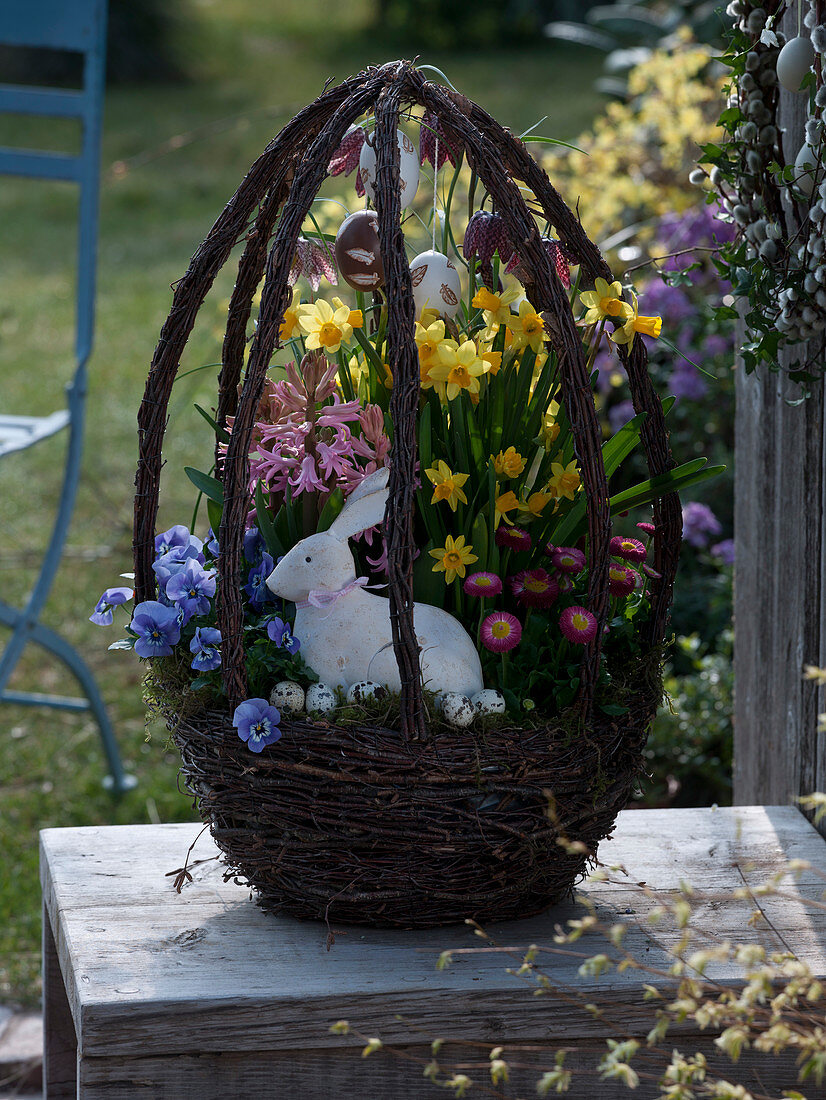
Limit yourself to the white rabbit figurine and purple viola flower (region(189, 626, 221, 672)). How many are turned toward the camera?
1

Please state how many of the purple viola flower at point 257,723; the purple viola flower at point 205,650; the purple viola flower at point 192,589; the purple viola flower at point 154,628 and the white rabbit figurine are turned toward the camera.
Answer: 4

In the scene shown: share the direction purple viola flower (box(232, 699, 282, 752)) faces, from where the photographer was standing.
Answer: facing the viewer

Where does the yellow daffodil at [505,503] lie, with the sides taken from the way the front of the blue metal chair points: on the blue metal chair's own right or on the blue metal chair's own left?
on the blue metal chair's own left

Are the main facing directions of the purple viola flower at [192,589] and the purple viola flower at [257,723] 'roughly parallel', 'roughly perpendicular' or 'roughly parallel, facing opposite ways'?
roughly parallel

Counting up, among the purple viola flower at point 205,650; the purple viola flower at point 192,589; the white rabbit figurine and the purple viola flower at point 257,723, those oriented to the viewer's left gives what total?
1

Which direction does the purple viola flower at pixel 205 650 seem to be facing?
toward the camera

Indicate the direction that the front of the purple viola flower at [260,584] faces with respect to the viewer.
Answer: facing the viewer and to the left of the viewer

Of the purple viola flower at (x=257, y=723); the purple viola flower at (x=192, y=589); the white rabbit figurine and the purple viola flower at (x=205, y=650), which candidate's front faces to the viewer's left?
the white rabbit figurine

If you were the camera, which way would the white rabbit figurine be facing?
facing to the left of the viewer

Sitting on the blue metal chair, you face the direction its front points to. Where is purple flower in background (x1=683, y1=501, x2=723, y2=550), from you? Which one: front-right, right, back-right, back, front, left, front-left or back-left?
back-left

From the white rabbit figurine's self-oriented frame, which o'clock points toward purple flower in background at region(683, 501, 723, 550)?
The purple flower in background is roughly at 4 o'clock from the white rabbit figurine.

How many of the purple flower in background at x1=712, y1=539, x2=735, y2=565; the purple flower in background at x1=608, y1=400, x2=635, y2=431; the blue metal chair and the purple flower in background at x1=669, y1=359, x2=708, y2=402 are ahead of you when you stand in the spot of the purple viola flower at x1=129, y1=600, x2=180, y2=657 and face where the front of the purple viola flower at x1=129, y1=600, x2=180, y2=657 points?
0

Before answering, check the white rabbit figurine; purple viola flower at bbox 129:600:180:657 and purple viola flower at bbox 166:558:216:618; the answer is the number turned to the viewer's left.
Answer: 1

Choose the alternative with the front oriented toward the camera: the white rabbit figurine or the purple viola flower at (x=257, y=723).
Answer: the purple viola flower
